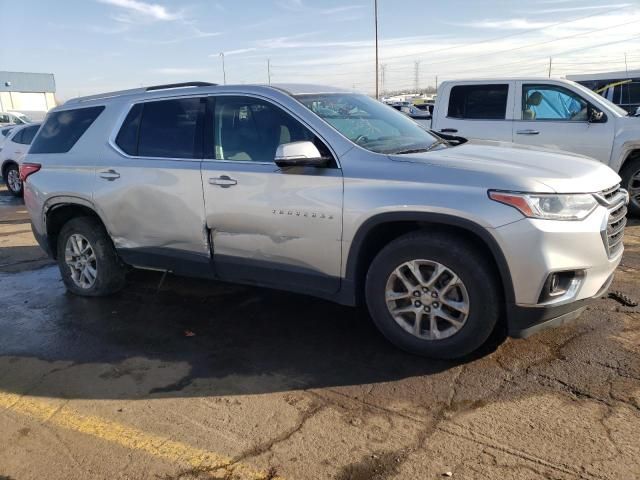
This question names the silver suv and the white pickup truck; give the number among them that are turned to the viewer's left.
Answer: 0

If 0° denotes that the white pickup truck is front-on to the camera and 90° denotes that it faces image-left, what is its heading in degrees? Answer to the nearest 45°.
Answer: approximately 270°

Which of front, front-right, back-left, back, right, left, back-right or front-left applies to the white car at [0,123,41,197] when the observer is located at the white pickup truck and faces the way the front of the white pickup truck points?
back

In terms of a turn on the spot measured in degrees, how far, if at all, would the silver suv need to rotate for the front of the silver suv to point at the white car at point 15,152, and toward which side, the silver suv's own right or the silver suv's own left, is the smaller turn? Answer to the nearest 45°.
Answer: approximately 180°

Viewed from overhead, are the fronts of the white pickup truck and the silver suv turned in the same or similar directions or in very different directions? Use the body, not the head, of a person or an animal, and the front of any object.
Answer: same or similar directions

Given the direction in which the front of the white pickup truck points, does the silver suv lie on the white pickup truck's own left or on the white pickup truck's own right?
on the white pickup truck's own right

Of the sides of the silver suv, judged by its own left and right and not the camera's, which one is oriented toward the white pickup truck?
left
